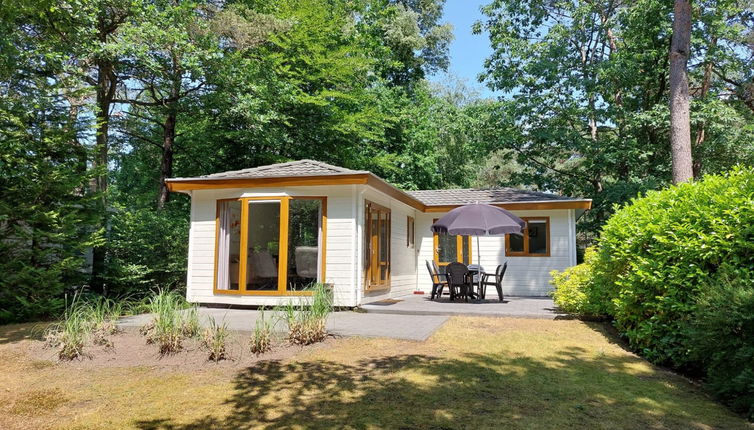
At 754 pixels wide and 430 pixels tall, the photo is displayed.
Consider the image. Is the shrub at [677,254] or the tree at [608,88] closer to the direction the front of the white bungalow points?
the shrub

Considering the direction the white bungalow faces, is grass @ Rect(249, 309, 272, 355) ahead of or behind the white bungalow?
ahead

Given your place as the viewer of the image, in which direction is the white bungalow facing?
facing the viewer

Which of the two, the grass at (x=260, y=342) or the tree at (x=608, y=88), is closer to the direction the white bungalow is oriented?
the grass

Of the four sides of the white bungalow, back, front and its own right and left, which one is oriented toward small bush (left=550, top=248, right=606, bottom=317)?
left

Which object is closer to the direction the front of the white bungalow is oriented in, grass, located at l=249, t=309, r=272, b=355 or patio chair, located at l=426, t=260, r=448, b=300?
the grass

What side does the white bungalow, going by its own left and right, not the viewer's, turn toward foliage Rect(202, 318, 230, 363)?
front

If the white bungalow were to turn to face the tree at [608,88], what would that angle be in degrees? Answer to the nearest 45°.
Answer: approximately 135° to its left
